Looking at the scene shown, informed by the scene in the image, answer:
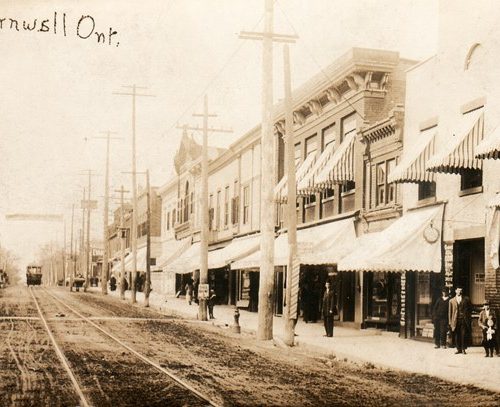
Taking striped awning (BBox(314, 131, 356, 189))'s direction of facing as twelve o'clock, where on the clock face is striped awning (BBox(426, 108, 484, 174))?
striped awning (BBox(426, 108, 484, 174)) is roughly at 10 o'clock from striped awning (BBox(314, 131, 356, 189)).

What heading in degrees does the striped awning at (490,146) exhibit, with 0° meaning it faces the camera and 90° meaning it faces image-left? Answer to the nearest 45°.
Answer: approximately 45°

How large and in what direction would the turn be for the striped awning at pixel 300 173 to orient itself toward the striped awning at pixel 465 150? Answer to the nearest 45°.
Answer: approximately 45° to its left

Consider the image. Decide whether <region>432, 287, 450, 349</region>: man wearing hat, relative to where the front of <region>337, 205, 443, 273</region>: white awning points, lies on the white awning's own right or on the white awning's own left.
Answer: on the white awning's own left

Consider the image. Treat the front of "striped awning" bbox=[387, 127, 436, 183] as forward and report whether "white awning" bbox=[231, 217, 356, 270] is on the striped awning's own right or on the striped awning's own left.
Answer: on the striped awning's own right

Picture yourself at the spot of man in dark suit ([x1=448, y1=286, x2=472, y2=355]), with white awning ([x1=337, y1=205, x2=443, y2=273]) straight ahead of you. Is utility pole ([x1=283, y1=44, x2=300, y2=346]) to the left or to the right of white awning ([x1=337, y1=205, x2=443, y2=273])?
left

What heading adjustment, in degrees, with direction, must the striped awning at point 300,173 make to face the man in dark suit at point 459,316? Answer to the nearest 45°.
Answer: approximately 45° to its left

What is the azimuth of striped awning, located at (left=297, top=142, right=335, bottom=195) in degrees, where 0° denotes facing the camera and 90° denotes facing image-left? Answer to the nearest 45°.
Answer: approximately 45°

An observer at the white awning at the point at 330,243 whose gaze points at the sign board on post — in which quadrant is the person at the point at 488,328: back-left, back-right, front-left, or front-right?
back-left
